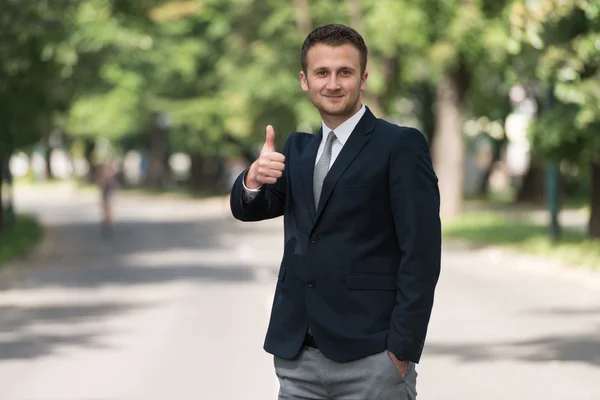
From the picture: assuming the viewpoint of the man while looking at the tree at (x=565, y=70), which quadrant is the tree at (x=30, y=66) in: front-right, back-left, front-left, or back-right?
front-left

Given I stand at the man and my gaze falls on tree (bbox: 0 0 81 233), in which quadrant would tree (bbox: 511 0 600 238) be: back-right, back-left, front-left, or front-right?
front-right

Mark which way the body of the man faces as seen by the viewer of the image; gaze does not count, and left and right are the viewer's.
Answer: facing the viewer and to the left of the viewer

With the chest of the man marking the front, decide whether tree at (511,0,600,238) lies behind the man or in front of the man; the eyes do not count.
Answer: behind

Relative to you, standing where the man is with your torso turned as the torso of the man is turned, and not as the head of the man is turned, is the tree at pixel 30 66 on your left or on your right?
on your right
